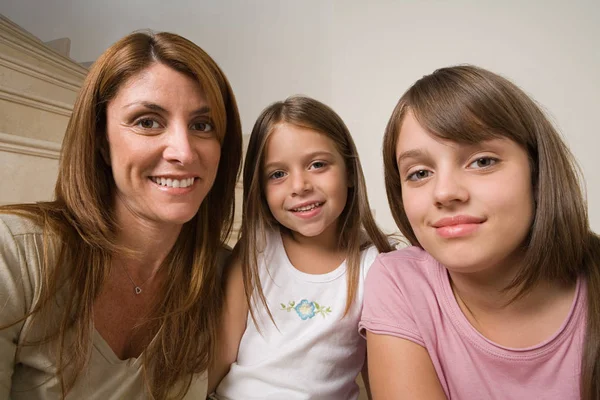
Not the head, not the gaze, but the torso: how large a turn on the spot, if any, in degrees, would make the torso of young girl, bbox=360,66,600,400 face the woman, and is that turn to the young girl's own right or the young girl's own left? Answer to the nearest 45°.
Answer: approximately 90° to the young girl's own right

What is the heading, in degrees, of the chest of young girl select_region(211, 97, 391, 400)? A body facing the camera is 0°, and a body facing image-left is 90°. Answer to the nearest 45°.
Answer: approximately 0°

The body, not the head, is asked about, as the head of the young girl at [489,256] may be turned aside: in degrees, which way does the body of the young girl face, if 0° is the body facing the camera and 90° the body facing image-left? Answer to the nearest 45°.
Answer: approximately 0°

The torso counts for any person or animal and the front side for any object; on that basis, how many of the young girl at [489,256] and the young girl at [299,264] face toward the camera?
2
